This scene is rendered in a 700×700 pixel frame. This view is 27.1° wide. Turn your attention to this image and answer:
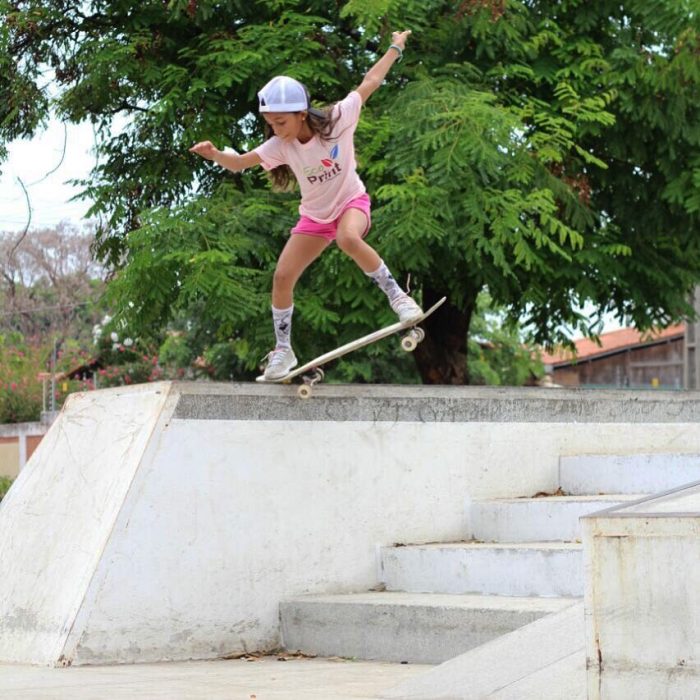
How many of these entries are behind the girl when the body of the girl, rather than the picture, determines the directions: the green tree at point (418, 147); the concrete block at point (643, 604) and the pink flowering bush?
2

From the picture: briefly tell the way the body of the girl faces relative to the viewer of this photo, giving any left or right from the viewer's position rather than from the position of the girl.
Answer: facing the viewer

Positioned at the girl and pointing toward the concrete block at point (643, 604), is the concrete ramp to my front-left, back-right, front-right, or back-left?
back-right

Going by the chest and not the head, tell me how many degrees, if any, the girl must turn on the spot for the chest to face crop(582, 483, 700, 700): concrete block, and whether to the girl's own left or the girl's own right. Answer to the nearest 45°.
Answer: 0° — they already face it

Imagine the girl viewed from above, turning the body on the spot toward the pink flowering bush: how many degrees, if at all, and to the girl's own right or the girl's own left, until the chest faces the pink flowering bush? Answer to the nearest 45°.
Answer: approximately 180°

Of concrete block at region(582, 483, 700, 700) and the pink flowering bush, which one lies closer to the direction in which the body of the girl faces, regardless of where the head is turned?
the concrete block

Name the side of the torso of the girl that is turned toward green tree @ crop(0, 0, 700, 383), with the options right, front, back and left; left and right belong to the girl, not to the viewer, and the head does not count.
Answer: back
